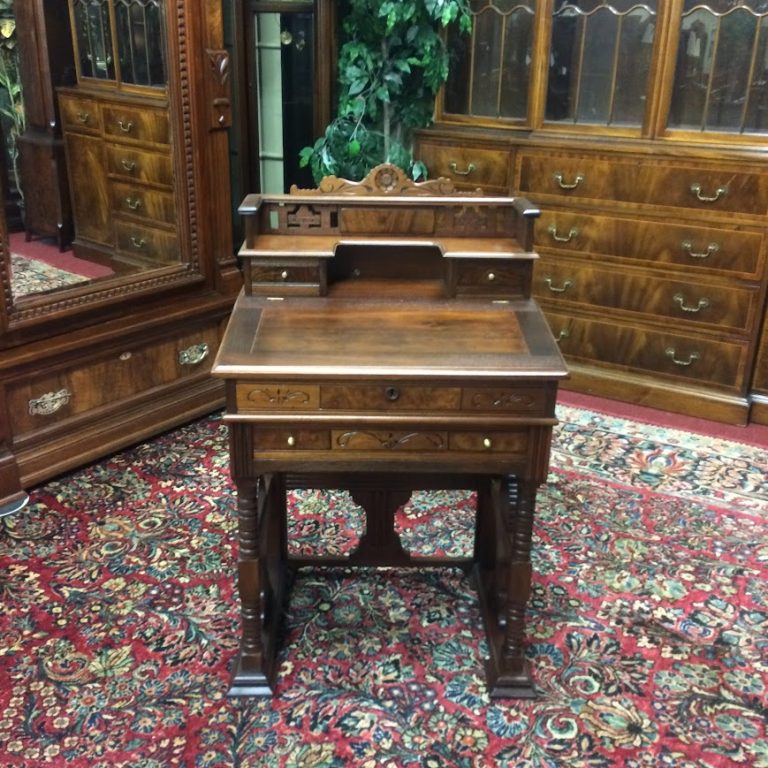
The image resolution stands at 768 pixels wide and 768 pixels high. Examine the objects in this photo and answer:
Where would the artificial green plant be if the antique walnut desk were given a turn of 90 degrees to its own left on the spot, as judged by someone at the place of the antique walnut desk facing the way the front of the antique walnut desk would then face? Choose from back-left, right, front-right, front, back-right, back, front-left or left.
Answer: left

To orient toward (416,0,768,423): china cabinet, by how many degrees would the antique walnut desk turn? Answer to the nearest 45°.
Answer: approximately 135° to its left

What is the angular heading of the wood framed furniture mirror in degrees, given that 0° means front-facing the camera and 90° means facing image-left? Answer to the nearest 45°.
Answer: approximately 315°

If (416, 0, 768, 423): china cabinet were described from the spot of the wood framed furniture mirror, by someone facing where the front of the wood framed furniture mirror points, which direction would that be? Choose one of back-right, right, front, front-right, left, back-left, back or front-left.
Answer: front-left

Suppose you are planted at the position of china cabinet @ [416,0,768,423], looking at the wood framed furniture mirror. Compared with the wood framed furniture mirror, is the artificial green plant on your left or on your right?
right

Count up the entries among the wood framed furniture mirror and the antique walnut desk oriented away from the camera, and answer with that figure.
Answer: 0

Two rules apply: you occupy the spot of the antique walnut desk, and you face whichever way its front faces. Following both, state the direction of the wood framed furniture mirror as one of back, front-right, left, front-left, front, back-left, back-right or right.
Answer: back-right

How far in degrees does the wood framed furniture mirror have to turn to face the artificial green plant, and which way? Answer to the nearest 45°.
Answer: approximately 90° to its left

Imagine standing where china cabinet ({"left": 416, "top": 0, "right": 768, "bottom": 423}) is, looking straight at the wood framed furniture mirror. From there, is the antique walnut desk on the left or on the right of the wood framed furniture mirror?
left

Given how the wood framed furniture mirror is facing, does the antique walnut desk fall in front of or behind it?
in front
